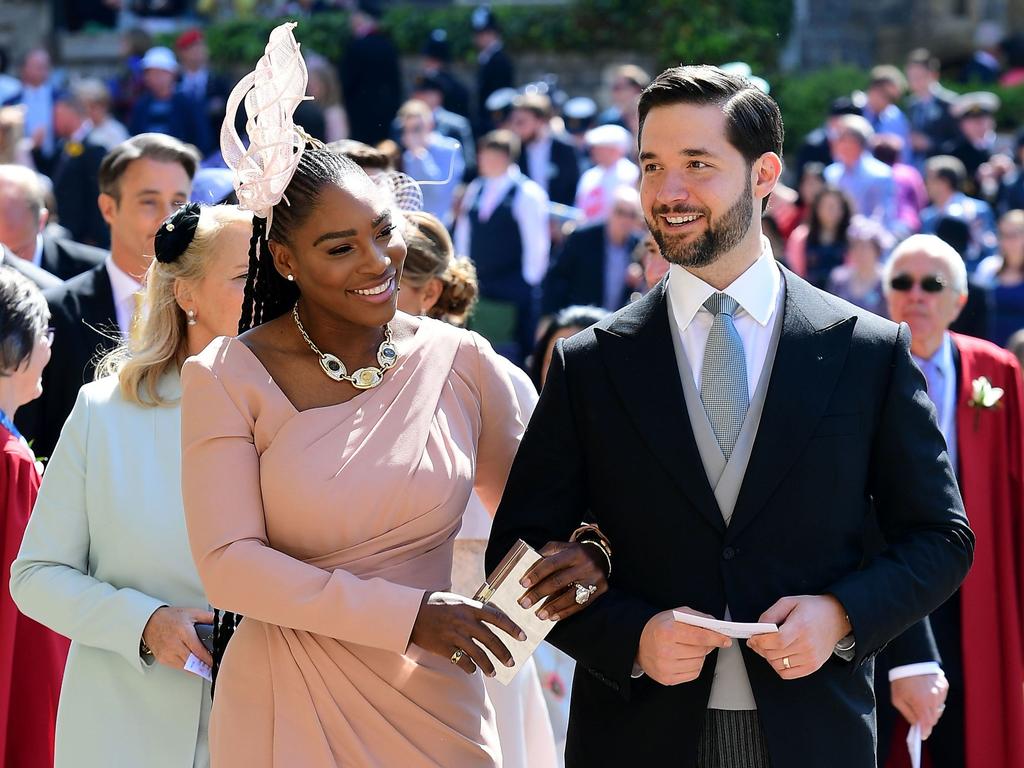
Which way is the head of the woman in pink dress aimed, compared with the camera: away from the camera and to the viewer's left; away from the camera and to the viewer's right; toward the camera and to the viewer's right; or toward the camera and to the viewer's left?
toward the camera and to the viewer's right

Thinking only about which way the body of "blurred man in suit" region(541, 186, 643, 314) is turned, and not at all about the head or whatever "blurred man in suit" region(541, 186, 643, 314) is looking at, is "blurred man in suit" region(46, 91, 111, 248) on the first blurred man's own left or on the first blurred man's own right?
on the first blurred man's own right

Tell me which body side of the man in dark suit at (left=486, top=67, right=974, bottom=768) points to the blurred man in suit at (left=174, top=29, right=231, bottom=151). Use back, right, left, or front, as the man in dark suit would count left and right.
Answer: back

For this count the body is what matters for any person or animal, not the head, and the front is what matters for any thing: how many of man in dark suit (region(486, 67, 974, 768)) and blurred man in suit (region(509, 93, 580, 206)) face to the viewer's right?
0

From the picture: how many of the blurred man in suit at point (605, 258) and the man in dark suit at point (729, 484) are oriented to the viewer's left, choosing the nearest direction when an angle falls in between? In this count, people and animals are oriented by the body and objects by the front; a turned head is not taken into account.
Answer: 0

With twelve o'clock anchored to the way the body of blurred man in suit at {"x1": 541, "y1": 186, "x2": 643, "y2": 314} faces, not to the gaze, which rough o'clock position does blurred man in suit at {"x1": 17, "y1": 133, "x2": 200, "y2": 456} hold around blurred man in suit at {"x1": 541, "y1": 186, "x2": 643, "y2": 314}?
blurred man in suit at {"x1": 17, "y1": 133, "x2": 200, "y2": 456} is roughly at 2 o'clock from blurred man in suit at {"x1": 541, "y1": 186, "x2": 643, "y2": 314}.

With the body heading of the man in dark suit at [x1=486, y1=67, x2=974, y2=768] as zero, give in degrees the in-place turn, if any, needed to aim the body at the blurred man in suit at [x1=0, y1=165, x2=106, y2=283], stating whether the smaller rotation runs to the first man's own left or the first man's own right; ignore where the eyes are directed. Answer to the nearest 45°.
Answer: approximately 135° to the first man's own right

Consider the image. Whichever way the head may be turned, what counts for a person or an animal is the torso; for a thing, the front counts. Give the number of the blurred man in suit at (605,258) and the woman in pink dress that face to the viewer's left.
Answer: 0

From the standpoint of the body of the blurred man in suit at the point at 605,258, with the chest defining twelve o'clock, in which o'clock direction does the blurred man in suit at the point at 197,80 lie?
the blurred man in suit at the point at 197,80 is roughly at 6 o'clock from the blurred man in suit at the point at 605,258.

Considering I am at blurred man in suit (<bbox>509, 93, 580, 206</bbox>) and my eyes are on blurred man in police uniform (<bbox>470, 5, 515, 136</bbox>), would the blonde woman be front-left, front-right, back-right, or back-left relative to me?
back-left

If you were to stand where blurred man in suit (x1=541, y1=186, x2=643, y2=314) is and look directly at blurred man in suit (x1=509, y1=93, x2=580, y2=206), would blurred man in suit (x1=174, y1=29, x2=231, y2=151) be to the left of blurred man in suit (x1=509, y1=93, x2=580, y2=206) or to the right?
left
